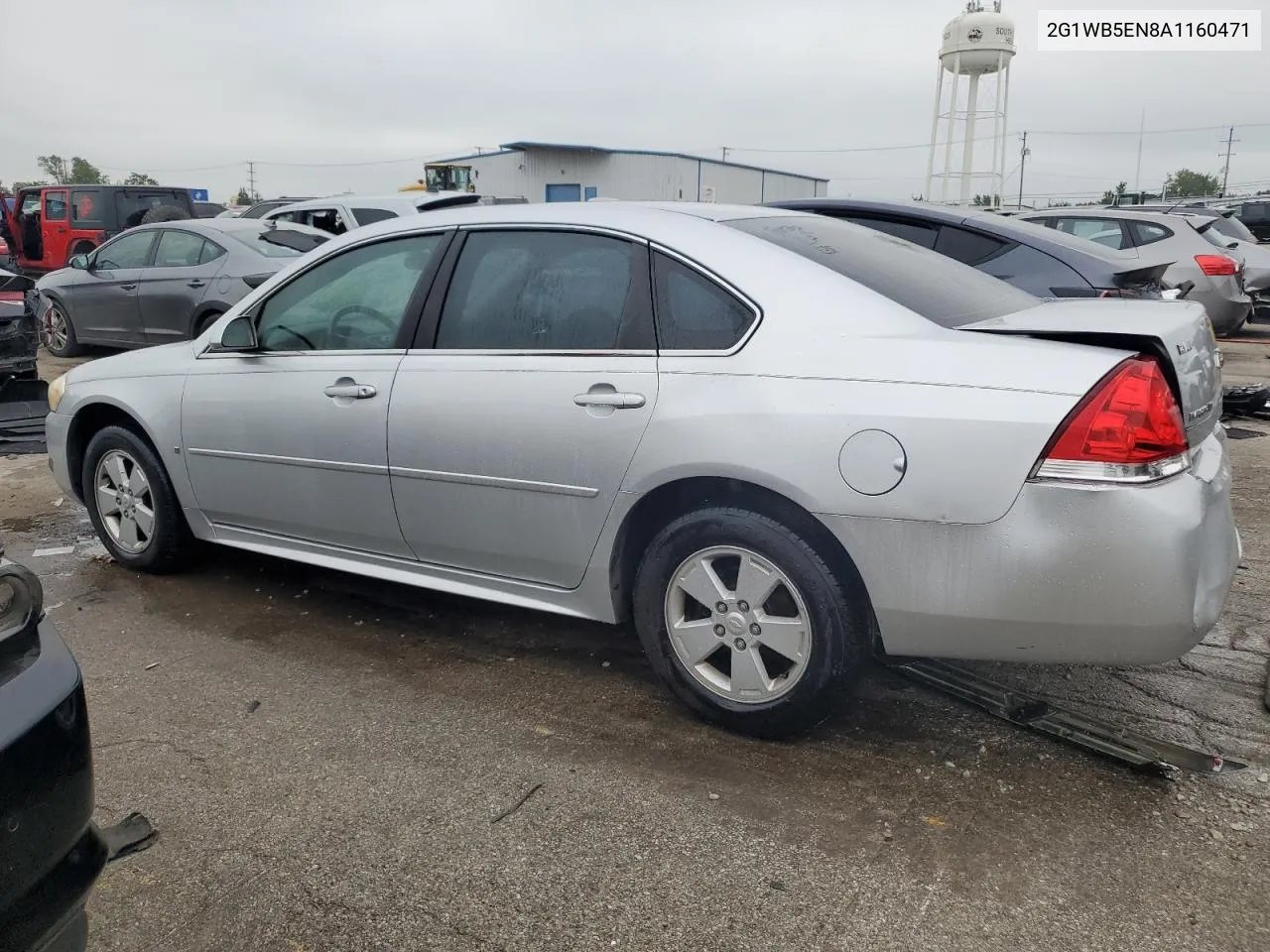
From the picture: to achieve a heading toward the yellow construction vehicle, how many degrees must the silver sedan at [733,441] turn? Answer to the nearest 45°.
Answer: approximately 45° to its right

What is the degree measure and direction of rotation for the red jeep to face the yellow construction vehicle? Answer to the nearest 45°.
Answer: approximately 90° to its right

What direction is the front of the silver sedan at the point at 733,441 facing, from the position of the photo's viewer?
facing away from the viewer and to the left of the viewer

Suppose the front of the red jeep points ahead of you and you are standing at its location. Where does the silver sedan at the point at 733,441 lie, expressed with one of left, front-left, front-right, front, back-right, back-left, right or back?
back-left

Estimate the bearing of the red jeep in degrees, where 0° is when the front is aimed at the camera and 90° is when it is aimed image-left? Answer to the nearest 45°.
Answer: approximately 135°

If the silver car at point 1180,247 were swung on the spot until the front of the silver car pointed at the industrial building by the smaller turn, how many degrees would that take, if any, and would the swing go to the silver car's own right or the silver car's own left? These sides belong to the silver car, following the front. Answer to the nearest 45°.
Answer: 0° — it already faces it

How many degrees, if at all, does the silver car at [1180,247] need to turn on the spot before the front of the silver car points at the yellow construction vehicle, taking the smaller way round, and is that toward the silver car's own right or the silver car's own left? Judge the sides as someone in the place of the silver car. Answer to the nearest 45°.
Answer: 0° — it already faces it

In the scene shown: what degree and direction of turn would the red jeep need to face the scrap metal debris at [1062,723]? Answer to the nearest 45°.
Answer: approximately 135° to its left

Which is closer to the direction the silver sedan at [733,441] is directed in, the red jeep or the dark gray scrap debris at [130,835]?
the red jeep
